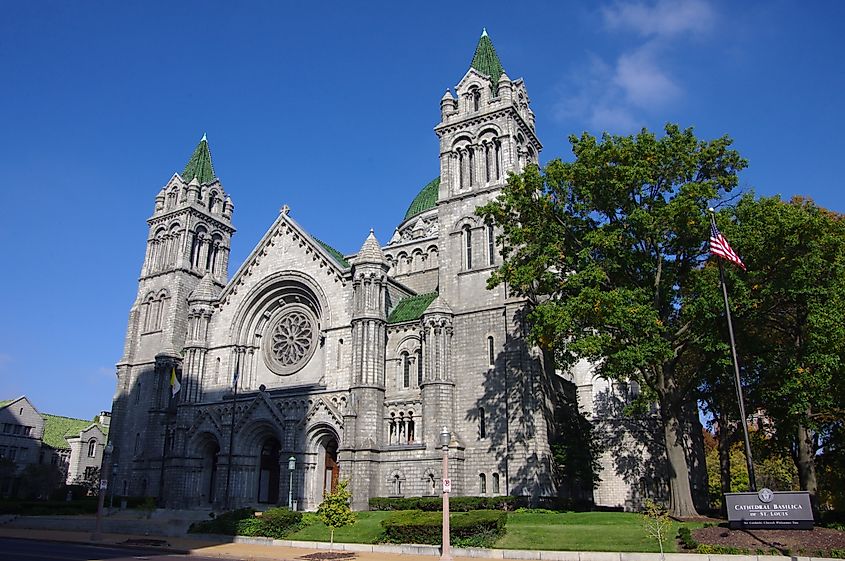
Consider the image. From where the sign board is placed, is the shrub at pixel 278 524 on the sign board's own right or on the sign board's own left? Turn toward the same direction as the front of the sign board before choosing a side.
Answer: on the sign board's own right

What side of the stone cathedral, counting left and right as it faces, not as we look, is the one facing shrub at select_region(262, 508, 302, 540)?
front

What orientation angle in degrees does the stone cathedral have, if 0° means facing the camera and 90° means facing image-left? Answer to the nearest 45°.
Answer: approximately 45°

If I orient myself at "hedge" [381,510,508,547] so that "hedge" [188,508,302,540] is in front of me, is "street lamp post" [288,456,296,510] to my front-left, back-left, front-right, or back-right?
front-right

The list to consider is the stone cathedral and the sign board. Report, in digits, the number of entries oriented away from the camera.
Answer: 0

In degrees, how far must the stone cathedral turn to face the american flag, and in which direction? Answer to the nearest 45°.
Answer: approximately 90° to its left

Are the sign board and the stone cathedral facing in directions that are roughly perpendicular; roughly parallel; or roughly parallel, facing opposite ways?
roughly parallel

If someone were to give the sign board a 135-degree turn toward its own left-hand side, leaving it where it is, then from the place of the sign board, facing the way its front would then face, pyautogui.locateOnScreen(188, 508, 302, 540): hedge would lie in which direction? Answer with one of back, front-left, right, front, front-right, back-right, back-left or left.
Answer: back-left

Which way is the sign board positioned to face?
toward the camera

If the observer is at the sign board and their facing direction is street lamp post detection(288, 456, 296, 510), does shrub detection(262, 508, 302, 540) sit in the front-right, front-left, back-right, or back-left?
front-left

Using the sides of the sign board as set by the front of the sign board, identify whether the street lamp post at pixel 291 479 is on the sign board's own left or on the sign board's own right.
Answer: on the sign board's own right

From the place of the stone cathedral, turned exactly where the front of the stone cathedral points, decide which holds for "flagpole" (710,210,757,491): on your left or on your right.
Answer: on your left

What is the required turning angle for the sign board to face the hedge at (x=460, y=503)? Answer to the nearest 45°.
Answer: approximately 135° to its right

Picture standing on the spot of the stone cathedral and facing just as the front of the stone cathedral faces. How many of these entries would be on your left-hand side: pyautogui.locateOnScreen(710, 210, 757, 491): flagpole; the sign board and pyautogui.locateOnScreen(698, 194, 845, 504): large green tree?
3

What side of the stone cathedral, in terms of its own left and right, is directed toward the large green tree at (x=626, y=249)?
left
